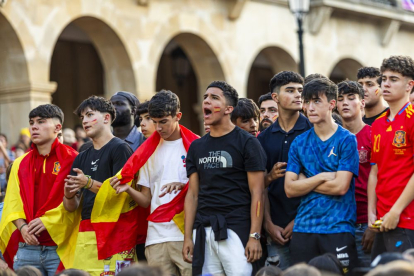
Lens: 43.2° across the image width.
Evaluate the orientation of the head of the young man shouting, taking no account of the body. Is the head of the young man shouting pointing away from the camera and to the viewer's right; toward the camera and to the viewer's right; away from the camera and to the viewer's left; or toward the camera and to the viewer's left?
toward the camera and to the viewer's left

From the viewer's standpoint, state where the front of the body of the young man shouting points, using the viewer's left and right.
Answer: facing the viewer and to the left of the viewer
